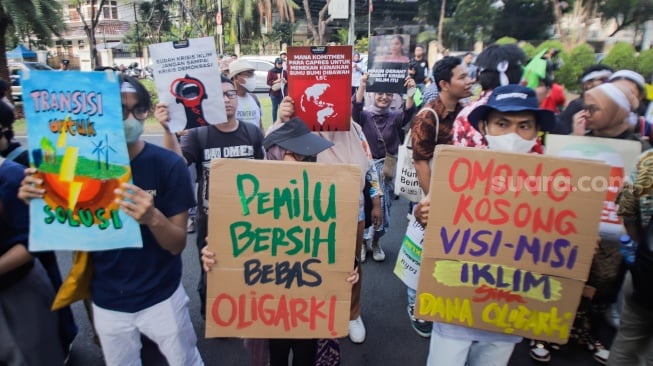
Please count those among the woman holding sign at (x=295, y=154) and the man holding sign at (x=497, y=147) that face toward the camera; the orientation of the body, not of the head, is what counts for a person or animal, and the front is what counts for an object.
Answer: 2

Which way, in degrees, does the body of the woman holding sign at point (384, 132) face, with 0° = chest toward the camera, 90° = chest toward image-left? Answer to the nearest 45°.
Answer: approximately 0°

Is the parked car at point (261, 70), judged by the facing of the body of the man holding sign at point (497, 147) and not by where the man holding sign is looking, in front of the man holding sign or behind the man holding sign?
behind

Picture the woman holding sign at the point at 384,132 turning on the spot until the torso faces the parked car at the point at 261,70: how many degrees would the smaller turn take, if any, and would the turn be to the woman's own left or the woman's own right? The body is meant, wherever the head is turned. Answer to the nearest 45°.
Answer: approximately 180°

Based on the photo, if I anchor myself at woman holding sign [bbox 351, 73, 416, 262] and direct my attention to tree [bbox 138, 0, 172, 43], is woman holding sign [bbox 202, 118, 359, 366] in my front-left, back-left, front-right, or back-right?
back-left

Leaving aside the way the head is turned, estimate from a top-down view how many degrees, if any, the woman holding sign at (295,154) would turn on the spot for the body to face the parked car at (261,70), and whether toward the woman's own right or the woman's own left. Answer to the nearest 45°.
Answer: approximately 180°

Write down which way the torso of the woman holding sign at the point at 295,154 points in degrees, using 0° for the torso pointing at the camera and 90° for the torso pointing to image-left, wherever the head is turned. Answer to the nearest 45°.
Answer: approximately 0°

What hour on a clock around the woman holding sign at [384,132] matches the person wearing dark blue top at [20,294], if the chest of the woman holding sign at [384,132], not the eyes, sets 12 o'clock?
the person wearing dark blue top at [20,294] is roughly at 1 o'clock from the woman holding sign at [384,132].

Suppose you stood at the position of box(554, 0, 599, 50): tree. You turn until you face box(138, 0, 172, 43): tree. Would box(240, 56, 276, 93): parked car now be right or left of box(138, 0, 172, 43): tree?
left

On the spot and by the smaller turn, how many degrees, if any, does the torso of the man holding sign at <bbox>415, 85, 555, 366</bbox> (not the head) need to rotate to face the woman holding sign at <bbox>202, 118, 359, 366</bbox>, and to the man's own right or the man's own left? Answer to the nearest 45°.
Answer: approximately 90° to the man's own right

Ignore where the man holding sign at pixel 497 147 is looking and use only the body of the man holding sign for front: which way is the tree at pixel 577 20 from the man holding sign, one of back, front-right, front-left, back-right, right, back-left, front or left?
back
